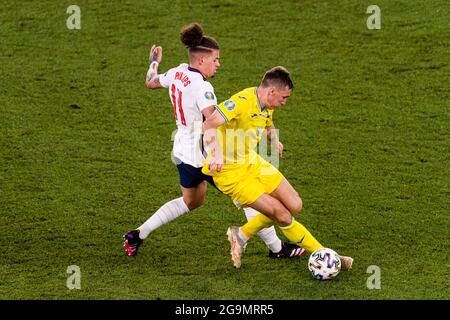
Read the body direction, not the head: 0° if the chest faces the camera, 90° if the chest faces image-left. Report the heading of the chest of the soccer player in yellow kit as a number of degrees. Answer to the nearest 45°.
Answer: approximately 315°
